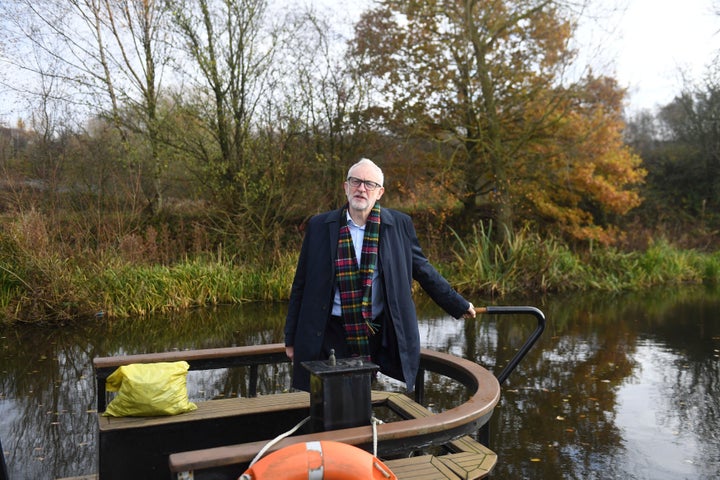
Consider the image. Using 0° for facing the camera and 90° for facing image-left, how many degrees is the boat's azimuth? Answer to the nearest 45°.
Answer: approximately 45°

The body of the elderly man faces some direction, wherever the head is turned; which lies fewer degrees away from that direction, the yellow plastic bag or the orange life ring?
the orange life ring

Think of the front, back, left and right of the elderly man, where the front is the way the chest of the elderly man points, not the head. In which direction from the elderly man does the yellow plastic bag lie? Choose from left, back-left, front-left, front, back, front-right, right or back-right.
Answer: right

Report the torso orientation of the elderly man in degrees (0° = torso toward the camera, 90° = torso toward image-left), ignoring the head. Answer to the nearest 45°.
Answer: approximately 0°

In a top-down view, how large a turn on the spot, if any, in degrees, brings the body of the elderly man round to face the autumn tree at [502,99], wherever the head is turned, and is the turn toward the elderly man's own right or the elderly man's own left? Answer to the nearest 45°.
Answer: approximately 180°

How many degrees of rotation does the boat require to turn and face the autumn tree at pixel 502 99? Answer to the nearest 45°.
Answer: approximately 180°
